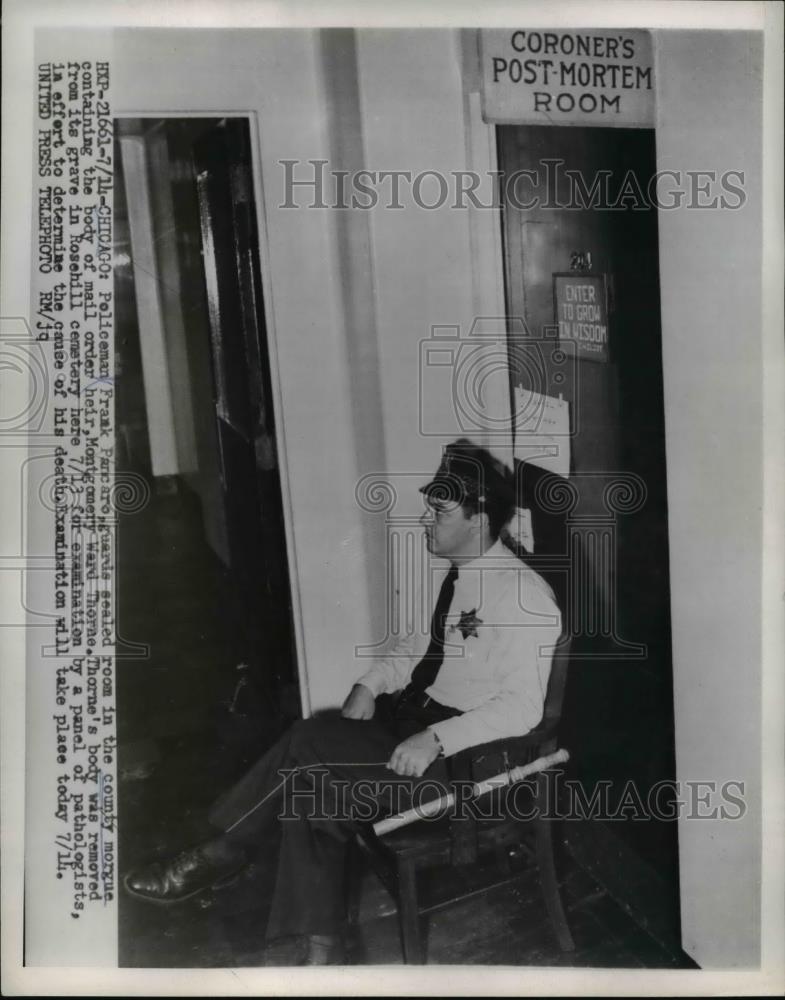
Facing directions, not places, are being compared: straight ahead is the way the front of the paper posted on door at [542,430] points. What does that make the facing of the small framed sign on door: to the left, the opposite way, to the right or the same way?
the same way

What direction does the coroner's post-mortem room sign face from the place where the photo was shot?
facing the viewer

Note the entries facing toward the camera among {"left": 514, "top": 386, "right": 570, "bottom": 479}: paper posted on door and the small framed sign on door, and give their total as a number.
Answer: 2

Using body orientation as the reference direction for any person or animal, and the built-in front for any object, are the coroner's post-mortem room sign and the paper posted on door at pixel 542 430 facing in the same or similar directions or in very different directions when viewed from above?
same or similar directions

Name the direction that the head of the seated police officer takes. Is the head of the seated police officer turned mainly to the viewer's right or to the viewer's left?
to the viewer's left

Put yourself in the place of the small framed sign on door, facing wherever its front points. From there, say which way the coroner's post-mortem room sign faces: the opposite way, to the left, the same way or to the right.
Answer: the same way
